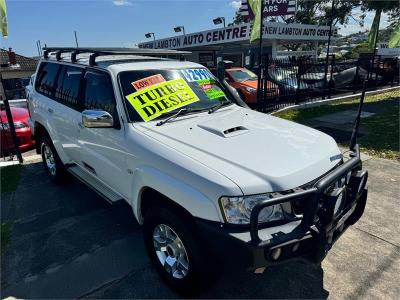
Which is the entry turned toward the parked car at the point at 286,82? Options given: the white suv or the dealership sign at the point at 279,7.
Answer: the dealership sign

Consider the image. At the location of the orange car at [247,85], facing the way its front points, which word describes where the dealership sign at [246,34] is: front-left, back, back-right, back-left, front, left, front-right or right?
back-left

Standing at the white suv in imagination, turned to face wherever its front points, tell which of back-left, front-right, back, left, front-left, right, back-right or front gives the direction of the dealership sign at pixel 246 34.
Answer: back-left

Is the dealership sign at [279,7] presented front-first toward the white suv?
yes

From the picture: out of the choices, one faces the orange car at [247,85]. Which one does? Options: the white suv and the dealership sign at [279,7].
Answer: the dealership sign

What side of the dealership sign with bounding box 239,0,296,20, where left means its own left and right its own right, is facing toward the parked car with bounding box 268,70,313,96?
front

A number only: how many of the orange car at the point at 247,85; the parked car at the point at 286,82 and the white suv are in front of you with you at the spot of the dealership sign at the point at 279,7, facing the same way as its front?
3

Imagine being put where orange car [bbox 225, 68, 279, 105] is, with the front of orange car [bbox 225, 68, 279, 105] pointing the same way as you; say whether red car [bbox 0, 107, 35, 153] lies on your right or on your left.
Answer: on your right

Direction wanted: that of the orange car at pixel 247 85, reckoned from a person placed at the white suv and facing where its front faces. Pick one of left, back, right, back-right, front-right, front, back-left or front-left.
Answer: back-left

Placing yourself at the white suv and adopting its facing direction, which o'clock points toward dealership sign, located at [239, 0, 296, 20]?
The dealership sign is roughly at 8 o'clock from the white suv.

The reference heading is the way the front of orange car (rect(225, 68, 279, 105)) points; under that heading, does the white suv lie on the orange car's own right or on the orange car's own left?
on the orange car's own right

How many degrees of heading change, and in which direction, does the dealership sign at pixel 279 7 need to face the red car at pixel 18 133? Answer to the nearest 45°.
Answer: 0° — it already faces it

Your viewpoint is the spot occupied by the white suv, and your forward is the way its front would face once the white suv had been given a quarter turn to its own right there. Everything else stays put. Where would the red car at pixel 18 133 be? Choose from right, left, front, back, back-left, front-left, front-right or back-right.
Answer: right

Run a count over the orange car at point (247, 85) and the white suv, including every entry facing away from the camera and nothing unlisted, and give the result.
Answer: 0

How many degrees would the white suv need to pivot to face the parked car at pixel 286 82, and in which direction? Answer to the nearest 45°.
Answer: approximately 135° to its left

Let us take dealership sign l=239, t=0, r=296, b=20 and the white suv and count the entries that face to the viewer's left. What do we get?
0

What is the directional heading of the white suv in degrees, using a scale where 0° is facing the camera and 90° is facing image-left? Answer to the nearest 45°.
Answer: approximately 315°
